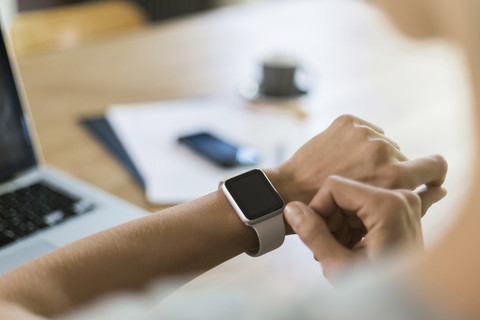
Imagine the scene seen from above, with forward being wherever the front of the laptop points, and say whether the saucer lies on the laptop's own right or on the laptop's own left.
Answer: on the laptop's own left
